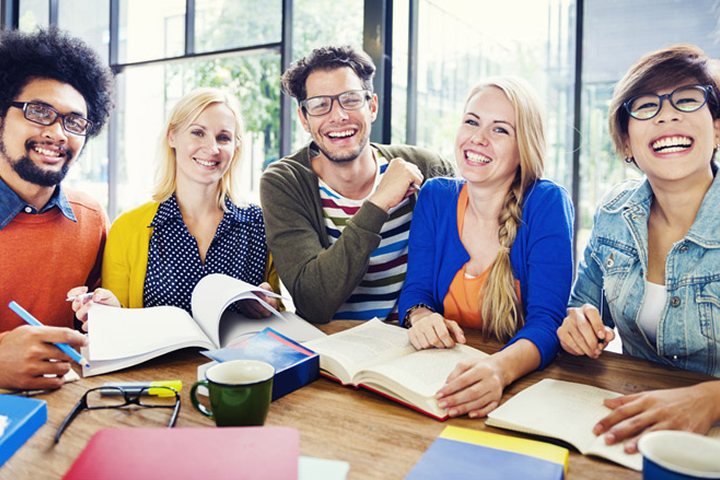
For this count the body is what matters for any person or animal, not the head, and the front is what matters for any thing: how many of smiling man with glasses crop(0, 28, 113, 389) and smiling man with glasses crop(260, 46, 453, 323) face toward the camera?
2

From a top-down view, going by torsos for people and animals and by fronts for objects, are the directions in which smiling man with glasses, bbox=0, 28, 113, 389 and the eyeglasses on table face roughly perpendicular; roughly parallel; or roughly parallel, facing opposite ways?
roughly parallel, facing opposite ways

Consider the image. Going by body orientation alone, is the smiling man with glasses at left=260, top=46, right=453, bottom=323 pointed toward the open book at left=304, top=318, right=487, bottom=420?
yes

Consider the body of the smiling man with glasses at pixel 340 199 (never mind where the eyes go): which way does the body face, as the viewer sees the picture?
toward the camera

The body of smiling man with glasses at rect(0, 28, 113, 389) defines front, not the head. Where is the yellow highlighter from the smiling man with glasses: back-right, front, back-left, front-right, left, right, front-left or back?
front

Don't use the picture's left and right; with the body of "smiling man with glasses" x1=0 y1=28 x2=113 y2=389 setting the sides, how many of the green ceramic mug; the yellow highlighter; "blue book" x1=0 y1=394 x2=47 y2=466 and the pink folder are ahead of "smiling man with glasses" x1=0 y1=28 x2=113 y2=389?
4

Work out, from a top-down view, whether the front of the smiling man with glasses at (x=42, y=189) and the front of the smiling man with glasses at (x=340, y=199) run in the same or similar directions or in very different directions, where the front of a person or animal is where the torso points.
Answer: same or similar directions

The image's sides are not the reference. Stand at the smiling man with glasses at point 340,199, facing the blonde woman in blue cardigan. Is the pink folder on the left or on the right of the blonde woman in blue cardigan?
right

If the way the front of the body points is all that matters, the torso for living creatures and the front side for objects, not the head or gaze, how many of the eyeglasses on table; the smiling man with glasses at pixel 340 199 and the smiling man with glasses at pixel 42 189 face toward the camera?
2

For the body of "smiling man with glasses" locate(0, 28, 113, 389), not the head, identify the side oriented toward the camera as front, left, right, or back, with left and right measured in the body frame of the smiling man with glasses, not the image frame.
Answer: front

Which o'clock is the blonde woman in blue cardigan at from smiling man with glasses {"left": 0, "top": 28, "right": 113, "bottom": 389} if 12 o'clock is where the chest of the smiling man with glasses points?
The blonde woman in blue cardigan is roughly at 10 o'clock from the smiling man with glasses.

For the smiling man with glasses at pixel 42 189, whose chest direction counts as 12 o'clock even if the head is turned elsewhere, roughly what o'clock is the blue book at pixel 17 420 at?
The blue book is roughly at 12 o'clock from the smiling man with glasses.

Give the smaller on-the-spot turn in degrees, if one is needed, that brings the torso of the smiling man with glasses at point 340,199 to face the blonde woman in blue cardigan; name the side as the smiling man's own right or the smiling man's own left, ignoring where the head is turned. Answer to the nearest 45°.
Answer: approximately 45° to the smiling man's own left

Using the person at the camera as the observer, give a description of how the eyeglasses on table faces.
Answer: facing away from the viewer

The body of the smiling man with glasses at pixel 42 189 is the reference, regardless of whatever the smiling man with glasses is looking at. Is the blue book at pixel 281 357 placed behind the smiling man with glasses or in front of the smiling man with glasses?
in front
